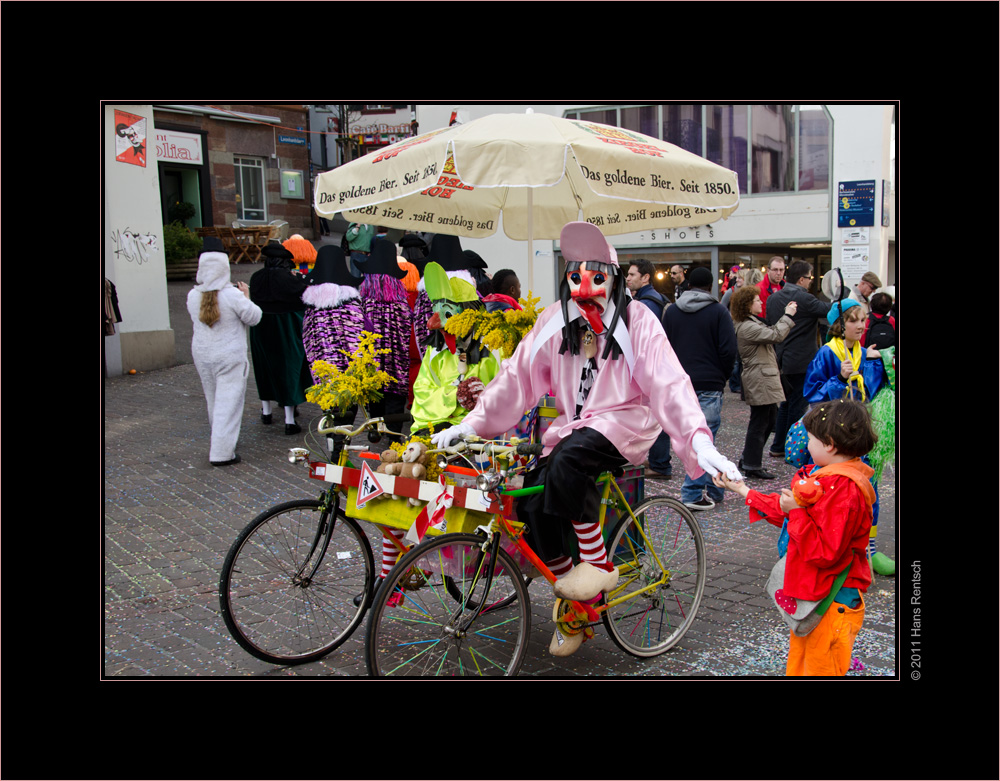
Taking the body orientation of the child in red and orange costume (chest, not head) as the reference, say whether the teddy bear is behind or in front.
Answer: in front

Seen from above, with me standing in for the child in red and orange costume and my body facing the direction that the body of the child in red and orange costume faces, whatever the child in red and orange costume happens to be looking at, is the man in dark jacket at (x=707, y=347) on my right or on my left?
on my right

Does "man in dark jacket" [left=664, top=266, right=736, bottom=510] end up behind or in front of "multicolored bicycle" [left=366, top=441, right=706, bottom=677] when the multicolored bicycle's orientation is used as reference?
behind

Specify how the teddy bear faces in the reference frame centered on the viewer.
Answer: facing the viewer and to the left of the viewer

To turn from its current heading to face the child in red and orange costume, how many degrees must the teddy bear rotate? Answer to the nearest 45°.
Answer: approximately 90° to its left

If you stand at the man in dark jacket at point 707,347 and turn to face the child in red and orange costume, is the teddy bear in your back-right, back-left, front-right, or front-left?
front-right

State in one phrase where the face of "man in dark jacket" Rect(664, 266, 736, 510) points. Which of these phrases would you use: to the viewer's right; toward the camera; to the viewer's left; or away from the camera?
away from the camera

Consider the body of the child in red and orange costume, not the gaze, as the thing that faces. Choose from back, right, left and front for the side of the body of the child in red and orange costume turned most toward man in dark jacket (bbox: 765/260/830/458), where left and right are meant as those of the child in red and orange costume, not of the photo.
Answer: right

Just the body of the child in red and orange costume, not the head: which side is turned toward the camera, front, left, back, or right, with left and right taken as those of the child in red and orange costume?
left
